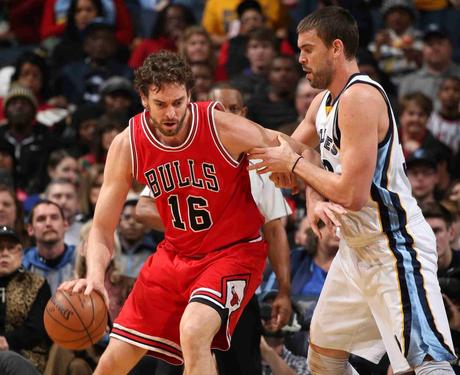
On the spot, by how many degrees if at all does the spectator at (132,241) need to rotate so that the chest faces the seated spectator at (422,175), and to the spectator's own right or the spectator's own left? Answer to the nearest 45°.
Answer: approximately 90° to the spectator's own left

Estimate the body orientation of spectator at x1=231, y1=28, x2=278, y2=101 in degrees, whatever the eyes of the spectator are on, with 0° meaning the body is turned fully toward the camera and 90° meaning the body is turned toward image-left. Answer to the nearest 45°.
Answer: approximately 0°

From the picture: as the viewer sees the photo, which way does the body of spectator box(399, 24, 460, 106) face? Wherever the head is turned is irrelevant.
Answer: toward the camera

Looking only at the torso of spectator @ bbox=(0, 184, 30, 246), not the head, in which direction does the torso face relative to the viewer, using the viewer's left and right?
facing the viewer

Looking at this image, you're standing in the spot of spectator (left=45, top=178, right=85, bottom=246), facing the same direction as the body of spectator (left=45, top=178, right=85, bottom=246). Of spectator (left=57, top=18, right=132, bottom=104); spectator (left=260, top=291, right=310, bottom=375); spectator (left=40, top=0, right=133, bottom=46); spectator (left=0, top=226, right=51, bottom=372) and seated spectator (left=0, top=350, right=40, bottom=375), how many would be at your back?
2

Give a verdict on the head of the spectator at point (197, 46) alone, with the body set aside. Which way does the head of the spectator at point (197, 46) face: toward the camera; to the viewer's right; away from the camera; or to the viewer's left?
toward the camera

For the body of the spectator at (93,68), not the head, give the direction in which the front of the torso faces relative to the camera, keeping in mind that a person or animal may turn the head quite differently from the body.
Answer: toward the camera

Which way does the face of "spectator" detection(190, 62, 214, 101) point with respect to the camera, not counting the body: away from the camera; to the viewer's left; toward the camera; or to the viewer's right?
toward the camera

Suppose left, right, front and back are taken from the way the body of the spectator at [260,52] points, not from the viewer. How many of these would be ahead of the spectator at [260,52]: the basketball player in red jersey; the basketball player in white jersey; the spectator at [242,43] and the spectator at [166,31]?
2

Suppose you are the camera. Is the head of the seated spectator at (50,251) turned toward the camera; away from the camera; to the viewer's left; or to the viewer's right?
toward the camera

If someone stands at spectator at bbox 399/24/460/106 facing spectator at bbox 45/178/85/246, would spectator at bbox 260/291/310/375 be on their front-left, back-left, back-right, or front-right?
front-left

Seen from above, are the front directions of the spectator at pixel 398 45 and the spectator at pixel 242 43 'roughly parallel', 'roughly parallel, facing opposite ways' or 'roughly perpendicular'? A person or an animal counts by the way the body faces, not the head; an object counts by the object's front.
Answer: roughly parallel

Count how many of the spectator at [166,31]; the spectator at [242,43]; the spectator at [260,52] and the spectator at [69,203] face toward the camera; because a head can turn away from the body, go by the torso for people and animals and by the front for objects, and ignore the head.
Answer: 4
